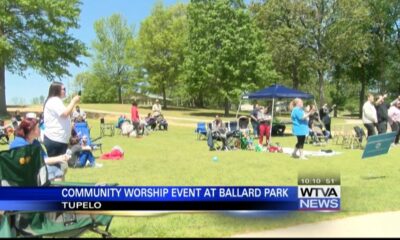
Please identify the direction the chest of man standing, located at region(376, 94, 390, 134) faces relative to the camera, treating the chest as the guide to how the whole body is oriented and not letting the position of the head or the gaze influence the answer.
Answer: to the viewer's left

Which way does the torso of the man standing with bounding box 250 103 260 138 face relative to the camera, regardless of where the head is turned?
to the viewer's right

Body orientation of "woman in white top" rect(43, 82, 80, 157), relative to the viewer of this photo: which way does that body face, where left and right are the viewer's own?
facing to the right of the viewer

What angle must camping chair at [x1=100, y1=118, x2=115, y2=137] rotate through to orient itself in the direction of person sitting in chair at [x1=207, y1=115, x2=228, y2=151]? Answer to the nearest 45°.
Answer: approximately 45° to its right

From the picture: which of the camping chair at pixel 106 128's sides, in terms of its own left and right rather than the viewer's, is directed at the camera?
right
